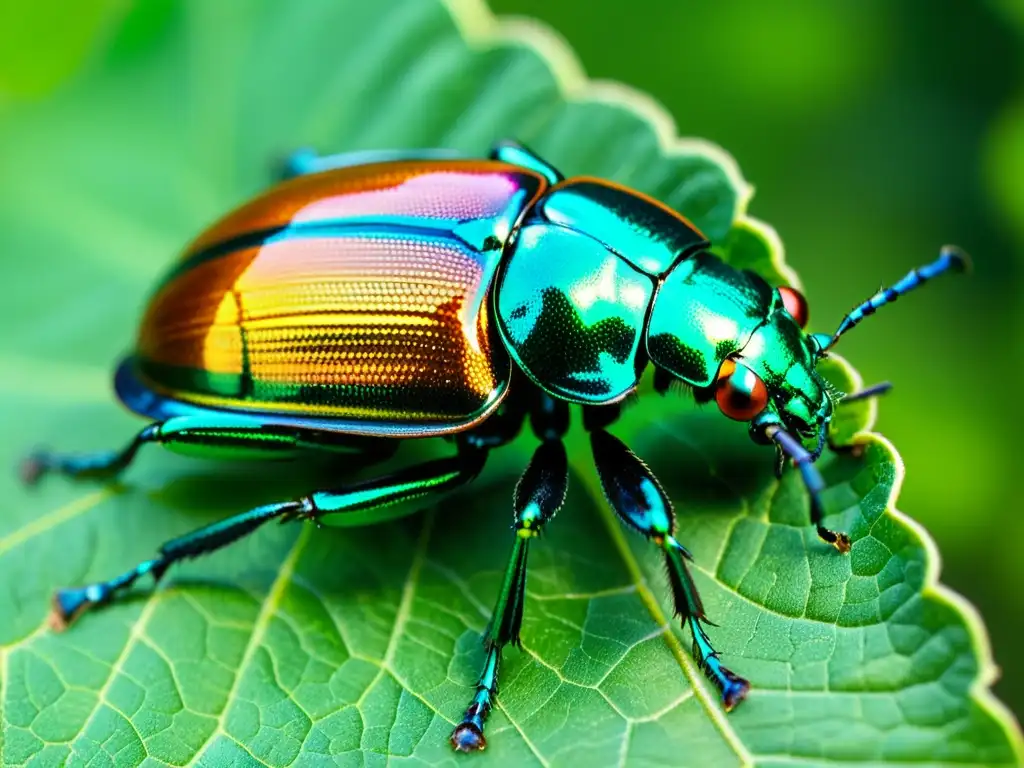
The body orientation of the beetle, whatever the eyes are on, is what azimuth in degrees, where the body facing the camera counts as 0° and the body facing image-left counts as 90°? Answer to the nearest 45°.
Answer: approximately 315°
